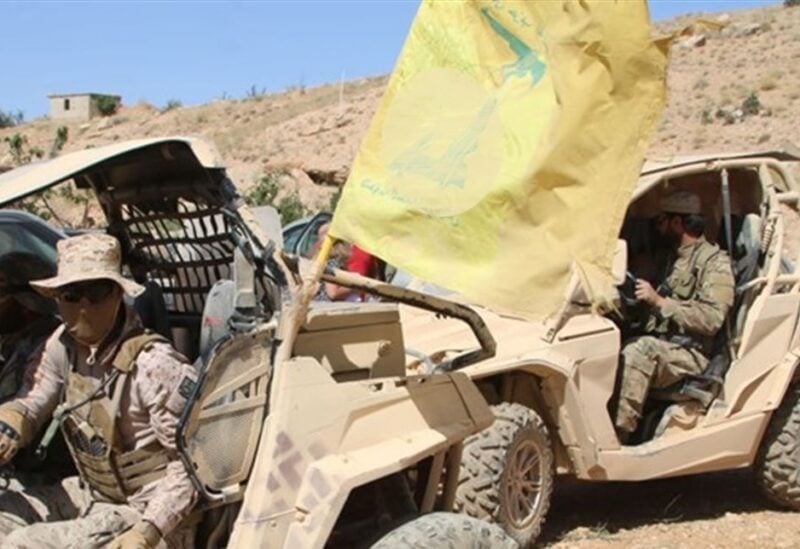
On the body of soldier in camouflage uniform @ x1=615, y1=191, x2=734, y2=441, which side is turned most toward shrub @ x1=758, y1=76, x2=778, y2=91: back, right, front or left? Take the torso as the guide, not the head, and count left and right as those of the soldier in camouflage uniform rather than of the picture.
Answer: right

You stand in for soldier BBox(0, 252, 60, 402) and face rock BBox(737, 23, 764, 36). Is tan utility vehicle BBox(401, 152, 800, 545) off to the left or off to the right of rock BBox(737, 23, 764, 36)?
right

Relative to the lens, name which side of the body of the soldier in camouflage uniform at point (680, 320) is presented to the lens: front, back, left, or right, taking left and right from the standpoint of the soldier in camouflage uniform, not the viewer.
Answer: left

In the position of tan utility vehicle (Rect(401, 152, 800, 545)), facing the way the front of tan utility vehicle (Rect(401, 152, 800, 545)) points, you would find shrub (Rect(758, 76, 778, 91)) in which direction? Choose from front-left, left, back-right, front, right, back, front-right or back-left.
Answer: back-right

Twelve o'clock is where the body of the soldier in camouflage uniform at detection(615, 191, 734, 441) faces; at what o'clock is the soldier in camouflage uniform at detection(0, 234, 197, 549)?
the soldier in camouflage uniform at detection(0, 234, 197, 549) is roughly at 10 o'clock from the soldier in camouflage uniform at detection(615, 191, 734, 441).

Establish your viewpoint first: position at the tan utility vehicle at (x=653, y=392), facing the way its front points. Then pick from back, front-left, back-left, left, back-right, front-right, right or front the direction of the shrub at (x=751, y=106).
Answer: back-right

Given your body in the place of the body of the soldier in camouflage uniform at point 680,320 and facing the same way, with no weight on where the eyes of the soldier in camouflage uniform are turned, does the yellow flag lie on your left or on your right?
on your left
